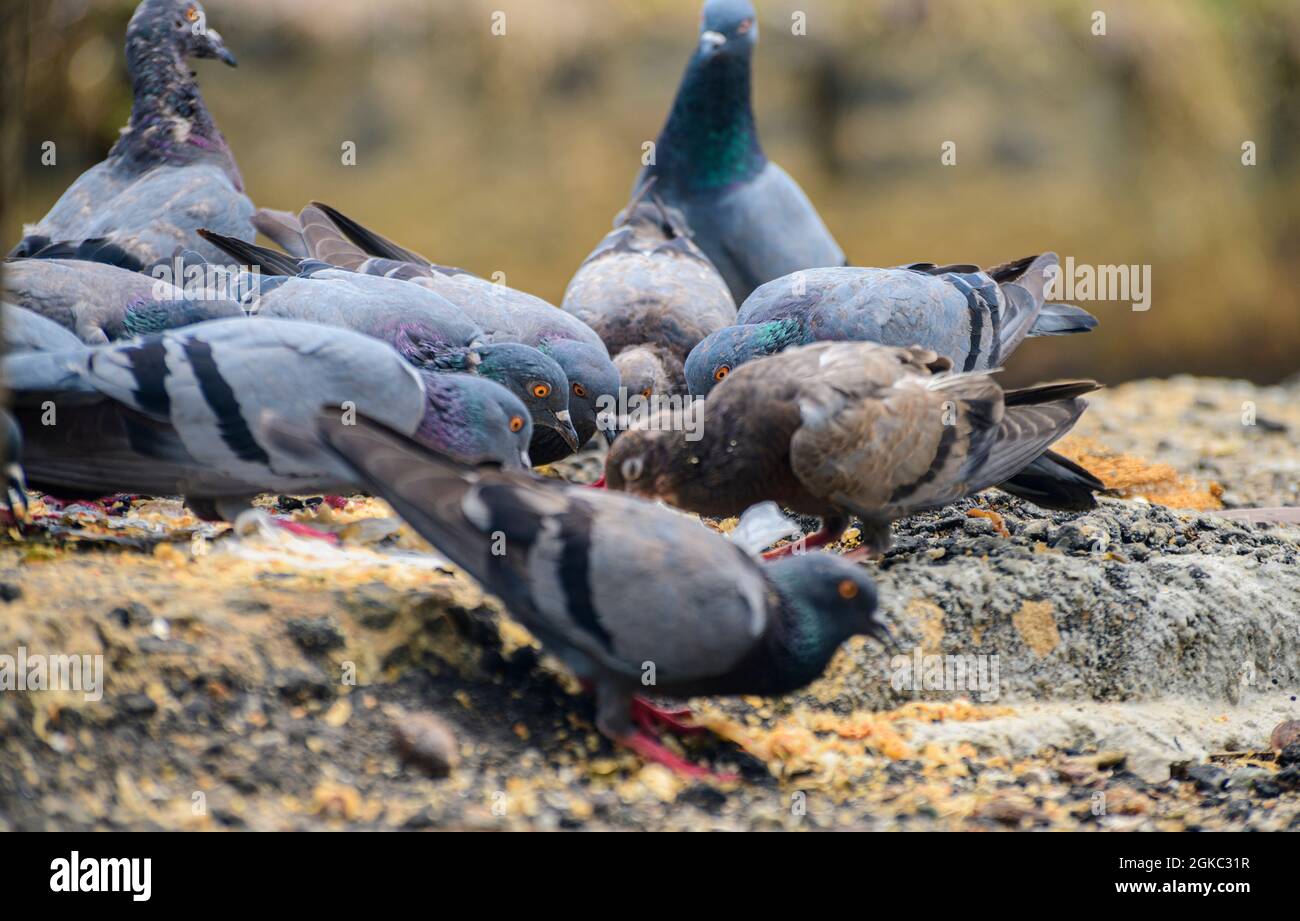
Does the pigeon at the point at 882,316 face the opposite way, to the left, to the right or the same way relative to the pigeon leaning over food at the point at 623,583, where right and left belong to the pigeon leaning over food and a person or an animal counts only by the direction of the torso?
the opposite way

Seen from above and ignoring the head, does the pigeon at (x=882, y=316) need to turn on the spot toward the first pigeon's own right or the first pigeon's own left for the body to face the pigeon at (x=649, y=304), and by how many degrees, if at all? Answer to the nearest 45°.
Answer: approximately 45° to the first pigeon's own right

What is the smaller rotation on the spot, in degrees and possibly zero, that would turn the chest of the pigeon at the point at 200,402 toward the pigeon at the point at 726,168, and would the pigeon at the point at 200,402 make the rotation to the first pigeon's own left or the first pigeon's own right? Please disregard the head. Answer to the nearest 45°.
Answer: approximately 45° to the first pigeon's own left

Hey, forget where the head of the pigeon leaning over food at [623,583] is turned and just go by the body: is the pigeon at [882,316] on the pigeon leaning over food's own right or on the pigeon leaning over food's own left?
on the pigeon leaning over food's own left

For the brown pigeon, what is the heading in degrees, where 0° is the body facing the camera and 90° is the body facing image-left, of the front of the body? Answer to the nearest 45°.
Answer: approximately 90°

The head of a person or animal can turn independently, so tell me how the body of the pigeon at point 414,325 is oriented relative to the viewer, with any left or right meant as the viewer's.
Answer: facing to the right of the viewer

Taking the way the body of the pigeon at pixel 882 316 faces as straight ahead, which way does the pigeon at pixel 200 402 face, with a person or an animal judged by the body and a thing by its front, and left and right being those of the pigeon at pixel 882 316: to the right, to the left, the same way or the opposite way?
the opposite way

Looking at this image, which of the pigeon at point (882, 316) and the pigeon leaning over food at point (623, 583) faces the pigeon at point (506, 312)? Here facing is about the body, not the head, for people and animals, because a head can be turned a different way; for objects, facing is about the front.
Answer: the pigeon at point (882, 316)

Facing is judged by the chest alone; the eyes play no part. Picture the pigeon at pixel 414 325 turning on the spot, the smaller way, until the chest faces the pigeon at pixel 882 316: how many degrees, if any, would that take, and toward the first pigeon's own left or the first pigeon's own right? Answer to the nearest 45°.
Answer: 0° — it already faces it

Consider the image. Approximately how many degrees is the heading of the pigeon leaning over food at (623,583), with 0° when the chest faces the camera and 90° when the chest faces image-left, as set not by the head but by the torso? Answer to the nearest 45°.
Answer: approximately 270°

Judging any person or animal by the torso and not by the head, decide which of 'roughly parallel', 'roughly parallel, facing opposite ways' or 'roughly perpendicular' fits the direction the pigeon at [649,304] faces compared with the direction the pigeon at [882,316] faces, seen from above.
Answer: roughly perpendicular

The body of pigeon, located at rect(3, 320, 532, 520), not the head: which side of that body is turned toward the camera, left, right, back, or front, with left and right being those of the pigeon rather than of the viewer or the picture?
right

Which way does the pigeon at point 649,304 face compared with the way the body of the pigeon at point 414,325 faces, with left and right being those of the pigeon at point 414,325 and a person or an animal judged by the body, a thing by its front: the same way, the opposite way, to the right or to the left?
to the right

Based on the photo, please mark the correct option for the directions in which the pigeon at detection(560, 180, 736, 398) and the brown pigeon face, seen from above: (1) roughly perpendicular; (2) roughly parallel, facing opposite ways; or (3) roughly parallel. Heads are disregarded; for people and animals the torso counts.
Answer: roughly perpendicular
